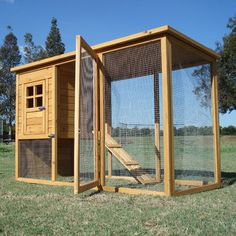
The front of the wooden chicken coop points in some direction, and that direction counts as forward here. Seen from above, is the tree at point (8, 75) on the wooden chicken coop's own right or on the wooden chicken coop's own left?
on the wooden chicken coop's own right

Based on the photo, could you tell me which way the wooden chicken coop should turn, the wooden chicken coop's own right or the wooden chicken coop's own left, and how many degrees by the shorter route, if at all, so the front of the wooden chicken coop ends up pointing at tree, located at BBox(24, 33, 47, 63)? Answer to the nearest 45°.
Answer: approximately 135° to the wooden chicken coop's own right

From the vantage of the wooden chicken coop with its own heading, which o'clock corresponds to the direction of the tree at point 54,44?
The tree is roughly at 4 o'clock from the wooden chicken coop.

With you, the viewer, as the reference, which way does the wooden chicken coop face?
facing the viewer and to the left of the viewer

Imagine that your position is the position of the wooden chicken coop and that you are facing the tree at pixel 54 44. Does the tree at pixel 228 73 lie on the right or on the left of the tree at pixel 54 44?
right

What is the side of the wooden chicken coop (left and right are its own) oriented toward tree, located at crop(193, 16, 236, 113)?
back
